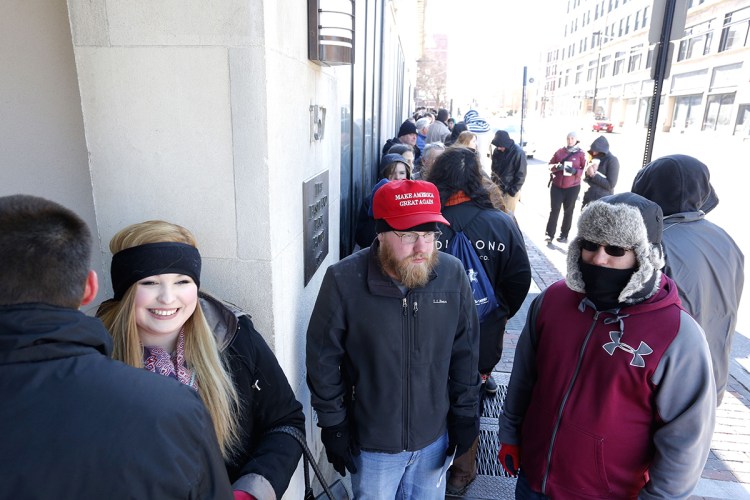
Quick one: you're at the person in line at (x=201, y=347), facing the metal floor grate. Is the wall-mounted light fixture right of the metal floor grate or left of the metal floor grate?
left

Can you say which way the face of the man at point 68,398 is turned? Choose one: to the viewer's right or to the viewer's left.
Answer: to the viewer's right

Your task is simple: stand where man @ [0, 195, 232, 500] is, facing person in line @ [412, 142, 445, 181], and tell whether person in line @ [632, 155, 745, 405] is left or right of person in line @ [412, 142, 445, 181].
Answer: right

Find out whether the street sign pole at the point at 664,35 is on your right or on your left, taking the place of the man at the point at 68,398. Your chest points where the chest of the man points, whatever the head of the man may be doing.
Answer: on your right

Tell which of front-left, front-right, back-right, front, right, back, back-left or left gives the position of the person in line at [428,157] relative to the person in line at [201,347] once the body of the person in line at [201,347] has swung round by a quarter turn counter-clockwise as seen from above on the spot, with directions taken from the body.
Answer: left

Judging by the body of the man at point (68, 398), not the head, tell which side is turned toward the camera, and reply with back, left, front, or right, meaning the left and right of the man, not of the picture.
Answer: back

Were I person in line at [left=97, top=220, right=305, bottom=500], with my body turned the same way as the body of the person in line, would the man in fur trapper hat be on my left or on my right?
on my left

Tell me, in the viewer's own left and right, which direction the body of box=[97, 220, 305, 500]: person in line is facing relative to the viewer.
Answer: facing the viewer and to the left of the viewer

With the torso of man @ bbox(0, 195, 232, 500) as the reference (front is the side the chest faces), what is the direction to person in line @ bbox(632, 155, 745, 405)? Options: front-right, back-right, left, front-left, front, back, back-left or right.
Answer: right

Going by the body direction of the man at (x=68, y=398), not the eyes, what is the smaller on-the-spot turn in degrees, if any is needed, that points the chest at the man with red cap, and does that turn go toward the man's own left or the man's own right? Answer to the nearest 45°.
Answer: approximately 45° to the man's own right

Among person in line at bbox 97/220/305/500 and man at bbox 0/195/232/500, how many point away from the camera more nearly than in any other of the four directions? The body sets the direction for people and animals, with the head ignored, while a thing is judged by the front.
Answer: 1

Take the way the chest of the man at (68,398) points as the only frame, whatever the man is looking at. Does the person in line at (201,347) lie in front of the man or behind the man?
in front

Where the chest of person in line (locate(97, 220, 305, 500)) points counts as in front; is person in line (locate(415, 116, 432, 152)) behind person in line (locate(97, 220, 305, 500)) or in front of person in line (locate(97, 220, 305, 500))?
behind

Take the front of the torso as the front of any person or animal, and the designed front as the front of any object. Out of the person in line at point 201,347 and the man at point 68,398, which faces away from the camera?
the man

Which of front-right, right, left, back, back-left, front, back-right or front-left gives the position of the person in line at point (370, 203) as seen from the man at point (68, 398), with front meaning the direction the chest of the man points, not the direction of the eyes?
front-right

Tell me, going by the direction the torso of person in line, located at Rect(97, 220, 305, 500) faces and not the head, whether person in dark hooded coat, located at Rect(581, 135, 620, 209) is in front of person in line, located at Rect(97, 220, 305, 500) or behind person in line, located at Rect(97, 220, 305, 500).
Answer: behind
